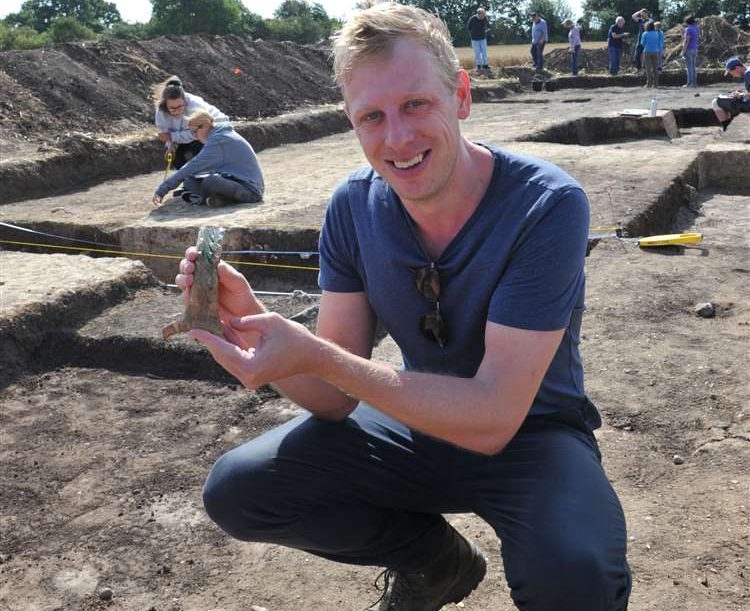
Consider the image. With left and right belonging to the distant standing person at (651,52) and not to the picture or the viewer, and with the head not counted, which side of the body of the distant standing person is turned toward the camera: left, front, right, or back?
back

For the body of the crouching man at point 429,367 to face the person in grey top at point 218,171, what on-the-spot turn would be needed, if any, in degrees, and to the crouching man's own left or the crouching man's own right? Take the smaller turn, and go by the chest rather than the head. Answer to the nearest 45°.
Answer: approximately 135° to the crouching man's own right

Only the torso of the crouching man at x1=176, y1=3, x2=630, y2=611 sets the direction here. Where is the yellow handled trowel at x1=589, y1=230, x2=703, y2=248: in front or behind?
behind

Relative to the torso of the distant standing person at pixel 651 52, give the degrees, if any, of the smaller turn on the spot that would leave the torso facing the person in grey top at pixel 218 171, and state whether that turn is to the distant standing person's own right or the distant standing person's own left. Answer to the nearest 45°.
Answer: approximately 180°

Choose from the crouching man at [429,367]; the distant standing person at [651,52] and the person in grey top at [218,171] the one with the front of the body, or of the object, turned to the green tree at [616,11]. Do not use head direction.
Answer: the distant standing person

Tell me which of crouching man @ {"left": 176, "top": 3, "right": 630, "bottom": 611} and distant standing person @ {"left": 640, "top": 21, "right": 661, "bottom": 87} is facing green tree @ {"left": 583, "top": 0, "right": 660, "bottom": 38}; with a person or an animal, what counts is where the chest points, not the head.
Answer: the distant standing person

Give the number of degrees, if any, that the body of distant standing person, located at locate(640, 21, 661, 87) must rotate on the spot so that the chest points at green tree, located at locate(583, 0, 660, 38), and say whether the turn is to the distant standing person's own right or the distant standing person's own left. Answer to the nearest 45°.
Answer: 0° — they already face it

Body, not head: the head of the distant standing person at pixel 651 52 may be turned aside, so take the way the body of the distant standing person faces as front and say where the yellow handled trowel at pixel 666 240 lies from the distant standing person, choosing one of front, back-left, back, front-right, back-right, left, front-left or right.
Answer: back

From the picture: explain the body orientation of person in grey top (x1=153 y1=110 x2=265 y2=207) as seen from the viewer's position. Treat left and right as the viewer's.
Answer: facing to the left of the viewer

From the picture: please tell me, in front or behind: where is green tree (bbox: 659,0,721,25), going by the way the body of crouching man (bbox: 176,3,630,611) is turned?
behind

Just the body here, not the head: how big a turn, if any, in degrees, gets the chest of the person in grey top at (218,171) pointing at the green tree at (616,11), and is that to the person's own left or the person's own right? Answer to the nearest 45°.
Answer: approximately 135° to the person's own right

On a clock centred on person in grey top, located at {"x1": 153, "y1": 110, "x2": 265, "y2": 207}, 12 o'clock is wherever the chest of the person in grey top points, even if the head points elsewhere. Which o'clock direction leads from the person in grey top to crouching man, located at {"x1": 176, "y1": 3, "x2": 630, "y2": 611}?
The crouching man is roughly at 9 o'clock from the person in grey top.

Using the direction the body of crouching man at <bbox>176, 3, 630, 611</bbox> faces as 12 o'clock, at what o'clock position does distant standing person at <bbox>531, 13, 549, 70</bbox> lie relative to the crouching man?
The distant standing person is roughly at 5 o'clock from the crouching man.
